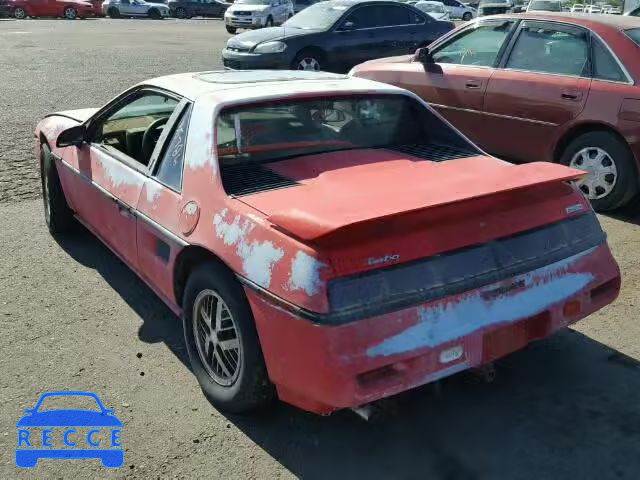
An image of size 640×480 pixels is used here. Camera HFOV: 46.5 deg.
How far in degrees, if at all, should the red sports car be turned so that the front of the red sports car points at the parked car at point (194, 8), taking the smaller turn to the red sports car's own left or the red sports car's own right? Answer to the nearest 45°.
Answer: approximately 45° to the red sports car's own right

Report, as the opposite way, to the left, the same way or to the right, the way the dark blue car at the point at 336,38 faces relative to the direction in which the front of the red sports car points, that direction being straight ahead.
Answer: to the left

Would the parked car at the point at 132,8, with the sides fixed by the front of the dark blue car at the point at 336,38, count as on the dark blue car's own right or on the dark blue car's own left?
on the dark blue car's own right

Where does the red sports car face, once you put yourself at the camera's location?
facing away from the viewer and to the left of the viewer

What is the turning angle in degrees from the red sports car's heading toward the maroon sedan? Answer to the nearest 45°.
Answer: approximately 90° to its right

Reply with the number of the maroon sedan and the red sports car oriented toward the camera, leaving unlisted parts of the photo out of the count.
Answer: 0

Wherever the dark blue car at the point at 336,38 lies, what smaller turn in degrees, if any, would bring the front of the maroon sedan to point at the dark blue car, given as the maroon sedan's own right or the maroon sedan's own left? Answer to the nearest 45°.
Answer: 0° — it already faces it

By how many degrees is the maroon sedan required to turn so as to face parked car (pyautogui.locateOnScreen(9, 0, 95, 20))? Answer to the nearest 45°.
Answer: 0° — it already faces it

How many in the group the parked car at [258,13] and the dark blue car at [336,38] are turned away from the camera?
0

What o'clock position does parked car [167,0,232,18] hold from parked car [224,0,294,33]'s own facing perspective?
parked car [167,0,232,18] is roughly at 4 o'clock from parked car [224,0,294,33].

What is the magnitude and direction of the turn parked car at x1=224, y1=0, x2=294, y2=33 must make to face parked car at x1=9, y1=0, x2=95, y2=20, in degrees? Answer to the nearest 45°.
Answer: approximately 90° to its right

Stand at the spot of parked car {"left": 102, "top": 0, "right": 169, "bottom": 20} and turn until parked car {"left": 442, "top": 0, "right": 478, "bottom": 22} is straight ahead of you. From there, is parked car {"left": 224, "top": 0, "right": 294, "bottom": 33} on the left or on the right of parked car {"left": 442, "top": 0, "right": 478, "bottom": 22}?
right

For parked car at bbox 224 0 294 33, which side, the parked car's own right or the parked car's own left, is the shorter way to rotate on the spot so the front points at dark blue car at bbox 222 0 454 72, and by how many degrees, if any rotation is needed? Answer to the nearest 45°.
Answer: approximately 45° to the parked car's own left

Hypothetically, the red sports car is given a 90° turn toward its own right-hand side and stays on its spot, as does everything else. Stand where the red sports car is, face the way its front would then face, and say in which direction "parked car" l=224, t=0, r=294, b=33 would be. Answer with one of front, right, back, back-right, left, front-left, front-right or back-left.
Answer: front-left
